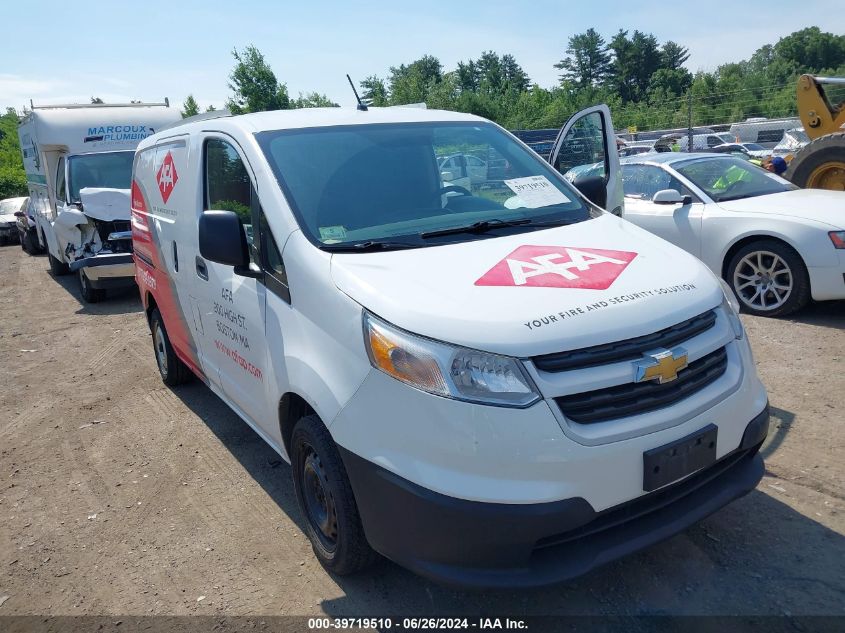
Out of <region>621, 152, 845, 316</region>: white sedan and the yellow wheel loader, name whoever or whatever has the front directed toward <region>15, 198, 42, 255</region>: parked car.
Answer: the yellow wheel loader

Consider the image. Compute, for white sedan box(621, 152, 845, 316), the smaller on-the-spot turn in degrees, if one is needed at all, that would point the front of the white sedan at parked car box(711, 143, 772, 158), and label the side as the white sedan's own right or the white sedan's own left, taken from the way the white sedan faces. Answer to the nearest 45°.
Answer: approximately 135° to the white sedan's own left

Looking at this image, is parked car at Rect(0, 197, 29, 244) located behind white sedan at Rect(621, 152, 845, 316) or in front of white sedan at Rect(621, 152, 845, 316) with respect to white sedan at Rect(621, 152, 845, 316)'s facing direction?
behind

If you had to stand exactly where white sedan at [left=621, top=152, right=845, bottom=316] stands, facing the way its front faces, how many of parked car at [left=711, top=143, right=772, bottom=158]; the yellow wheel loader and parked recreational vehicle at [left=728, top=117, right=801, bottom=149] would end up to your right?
0

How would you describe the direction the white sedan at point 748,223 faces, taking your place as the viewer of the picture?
facing the viewer and to the right of the viewer

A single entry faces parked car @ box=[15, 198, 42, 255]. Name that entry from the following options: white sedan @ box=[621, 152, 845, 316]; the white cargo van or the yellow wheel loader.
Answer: the yellow wheel loader

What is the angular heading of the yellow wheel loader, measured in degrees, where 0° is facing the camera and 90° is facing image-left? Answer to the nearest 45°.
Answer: approximately 90°

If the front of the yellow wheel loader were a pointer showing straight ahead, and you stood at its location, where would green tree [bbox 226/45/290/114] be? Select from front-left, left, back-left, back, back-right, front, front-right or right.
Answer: front-right

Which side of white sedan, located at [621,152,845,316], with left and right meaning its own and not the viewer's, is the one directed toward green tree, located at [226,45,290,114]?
back

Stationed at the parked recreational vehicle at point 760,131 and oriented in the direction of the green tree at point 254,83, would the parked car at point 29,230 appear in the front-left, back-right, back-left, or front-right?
front-left

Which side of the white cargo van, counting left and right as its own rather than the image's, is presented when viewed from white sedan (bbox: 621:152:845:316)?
left

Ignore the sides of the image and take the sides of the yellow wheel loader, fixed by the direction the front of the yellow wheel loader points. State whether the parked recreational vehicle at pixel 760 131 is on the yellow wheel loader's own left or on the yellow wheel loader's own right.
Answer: on the yellow wheel loader's own right

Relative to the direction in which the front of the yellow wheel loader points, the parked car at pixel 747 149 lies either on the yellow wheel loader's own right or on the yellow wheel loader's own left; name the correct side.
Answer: on the yellow wheel loader's own right
